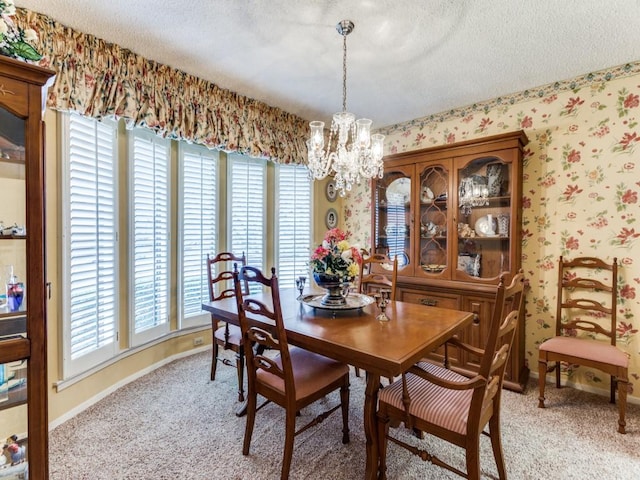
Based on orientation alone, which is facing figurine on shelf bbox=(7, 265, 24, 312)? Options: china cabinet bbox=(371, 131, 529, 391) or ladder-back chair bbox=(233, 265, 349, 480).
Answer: the china cabinet

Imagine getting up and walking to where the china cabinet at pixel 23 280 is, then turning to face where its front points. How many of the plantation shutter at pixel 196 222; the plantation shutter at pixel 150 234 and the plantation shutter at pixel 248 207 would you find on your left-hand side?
3

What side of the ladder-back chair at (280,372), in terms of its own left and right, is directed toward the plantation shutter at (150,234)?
left

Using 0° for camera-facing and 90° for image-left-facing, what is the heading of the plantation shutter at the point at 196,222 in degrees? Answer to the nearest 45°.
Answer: approximately 315°

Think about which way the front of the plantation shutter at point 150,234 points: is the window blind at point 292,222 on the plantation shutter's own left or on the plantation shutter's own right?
on the plantation shutter's own left

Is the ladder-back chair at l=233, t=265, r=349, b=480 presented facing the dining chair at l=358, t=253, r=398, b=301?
yes

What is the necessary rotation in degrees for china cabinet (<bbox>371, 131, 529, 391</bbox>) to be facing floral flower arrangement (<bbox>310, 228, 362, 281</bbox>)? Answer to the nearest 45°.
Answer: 0° — it already faces it

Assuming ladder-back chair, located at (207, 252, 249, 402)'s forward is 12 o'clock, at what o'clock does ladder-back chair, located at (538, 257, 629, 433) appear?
ladder-back chair, located at (538, 257, 629, 433) is roughly at 11 o'clock from ladder-back chair, located at (207, 252, 249, 402).

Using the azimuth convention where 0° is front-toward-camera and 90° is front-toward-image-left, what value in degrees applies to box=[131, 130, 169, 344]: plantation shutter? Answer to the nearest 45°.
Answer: approximately 315°

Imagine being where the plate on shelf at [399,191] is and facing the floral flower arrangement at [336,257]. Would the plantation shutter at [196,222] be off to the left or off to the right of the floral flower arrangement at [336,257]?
right
